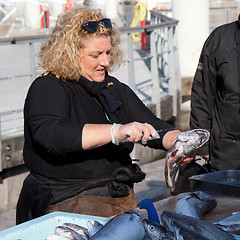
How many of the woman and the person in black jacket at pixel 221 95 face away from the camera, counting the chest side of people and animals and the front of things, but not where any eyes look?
0

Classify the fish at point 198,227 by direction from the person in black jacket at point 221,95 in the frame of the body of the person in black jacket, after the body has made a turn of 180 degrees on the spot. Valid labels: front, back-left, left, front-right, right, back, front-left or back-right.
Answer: back

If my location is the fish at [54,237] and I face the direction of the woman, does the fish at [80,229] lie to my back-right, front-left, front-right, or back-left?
front-right

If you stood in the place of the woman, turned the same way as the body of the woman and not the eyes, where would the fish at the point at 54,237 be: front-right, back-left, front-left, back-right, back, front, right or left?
front-right

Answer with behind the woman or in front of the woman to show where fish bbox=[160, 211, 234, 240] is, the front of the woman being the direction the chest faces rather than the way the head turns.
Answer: in front

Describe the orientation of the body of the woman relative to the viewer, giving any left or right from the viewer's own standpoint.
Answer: facing the viewer and to the right of the viewer

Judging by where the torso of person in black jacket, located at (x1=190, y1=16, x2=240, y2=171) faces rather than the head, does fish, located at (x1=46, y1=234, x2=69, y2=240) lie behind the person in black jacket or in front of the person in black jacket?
in front

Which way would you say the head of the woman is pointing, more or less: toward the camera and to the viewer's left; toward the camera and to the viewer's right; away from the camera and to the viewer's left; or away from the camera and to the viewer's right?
toward the camera and to the viewer's right

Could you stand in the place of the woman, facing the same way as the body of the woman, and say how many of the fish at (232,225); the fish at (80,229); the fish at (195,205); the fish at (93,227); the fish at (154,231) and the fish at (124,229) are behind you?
0

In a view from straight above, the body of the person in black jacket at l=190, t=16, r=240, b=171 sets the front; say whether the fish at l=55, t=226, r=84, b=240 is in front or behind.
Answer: in front

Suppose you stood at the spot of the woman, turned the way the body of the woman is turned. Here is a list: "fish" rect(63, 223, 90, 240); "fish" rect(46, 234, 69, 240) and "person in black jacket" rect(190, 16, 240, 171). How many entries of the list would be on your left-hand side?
1

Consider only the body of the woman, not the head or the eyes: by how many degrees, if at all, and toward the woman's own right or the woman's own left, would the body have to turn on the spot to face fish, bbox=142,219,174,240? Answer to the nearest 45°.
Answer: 0° — they already face it

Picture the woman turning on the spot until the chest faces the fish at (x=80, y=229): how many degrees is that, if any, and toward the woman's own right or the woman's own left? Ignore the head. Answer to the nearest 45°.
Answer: approximately 45° to the woman's own right

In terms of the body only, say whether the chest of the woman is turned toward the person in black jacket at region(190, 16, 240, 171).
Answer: no

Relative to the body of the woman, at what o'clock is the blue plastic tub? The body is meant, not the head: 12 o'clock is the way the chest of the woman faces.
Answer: The blue plastic tub is roughly at 2 o'clock from the woman.
